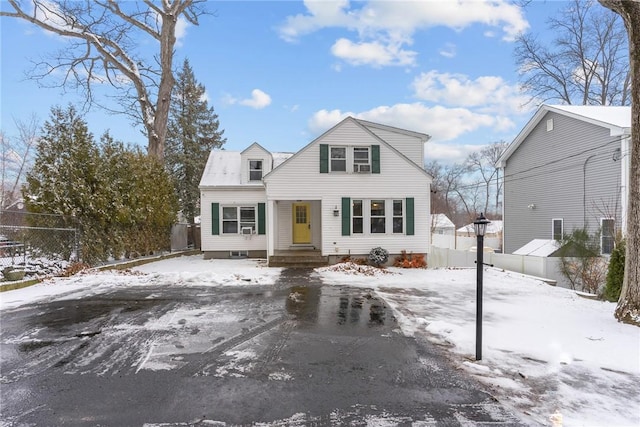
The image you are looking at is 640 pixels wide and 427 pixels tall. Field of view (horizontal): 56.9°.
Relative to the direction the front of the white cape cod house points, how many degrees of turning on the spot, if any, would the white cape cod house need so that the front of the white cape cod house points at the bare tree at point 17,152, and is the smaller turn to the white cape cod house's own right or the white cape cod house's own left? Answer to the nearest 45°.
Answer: approximately 135° to the white cape cod house's own right

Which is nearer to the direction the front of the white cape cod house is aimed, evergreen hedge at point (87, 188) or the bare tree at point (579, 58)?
the evergreen hedge

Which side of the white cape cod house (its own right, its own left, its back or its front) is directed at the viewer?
front

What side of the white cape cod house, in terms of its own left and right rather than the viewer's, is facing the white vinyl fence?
left

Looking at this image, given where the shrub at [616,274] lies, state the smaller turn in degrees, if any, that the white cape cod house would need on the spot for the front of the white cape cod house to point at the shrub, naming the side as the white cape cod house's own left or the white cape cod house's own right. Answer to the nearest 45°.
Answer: approximately 45° to the white cape cod house's own left

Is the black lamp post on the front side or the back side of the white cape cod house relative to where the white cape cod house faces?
on the front side

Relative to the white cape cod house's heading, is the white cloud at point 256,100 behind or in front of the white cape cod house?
behind
